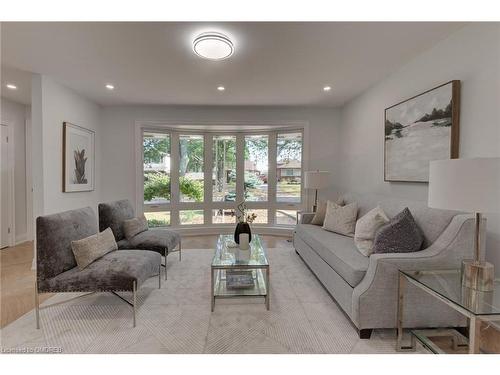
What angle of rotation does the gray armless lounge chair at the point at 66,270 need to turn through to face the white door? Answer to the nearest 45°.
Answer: approximately 135° to its left

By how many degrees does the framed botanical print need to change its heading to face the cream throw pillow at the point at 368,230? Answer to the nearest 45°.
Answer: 0° — it already faces it

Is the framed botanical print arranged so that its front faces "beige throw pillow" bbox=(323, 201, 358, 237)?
yes

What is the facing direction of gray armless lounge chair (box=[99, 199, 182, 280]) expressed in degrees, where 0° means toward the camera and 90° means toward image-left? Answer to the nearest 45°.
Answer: approximately 315°

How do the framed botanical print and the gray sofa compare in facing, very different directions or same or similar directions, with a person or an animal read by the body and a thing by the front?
very different directions

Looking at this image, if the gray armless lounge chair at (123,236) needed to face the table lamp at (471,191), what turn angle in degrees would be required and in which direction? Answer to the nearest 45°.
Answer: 0° — it already faces it

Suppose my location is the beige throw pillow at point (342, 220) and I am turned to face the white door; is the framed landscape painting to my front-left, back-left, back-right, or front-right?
back-left

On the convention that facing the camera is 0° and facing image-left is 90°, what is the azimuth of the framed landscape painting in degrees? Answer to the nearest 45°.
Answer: approximately 45°
